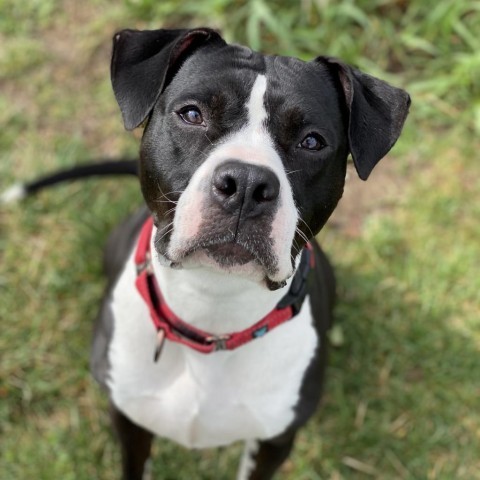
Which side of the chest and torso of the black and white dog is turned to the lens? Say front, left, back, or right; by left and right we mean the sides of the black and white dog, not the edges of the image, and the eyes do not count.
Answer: front
